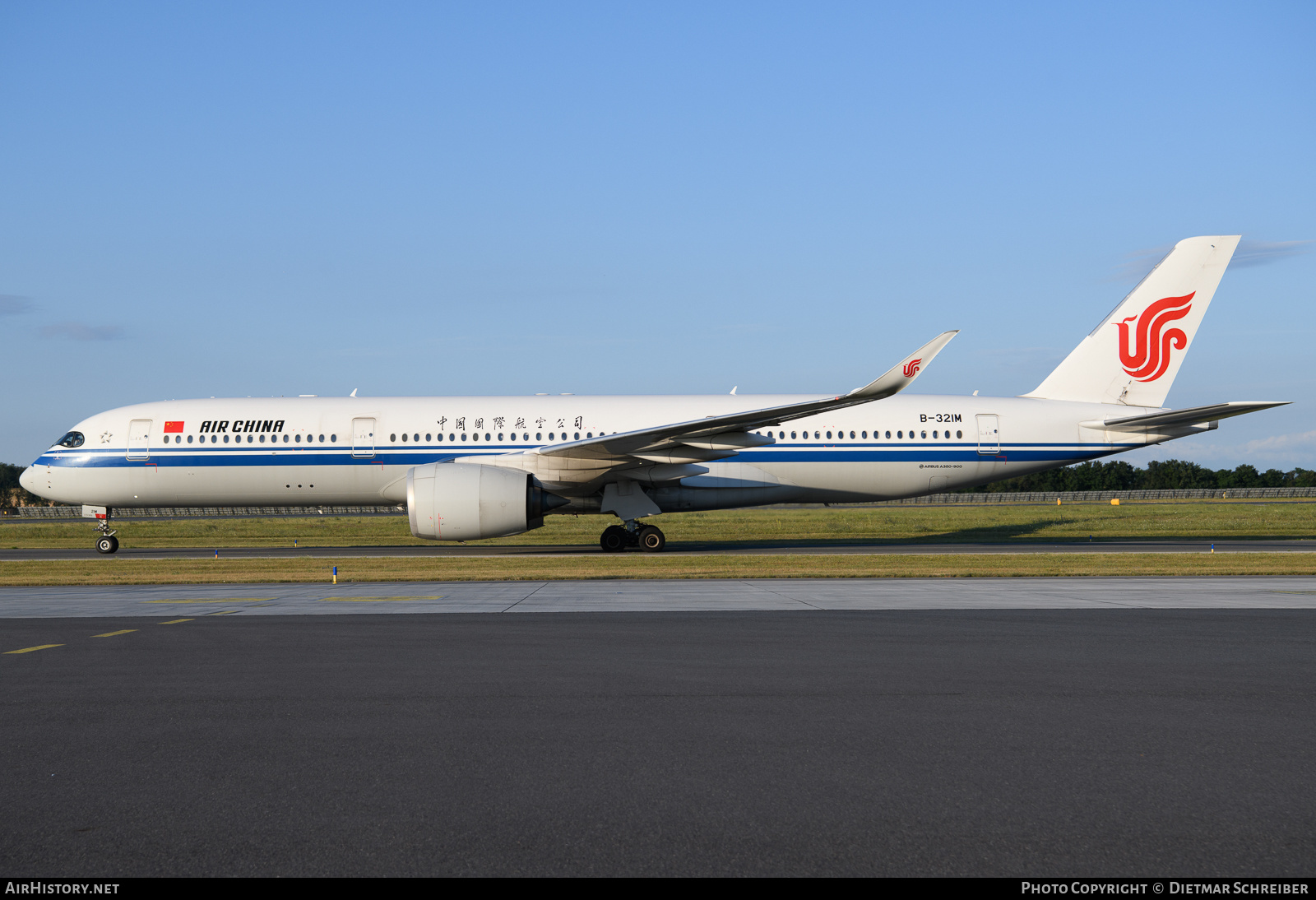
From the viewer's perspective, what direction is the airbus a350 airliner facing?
to the viewer's left
